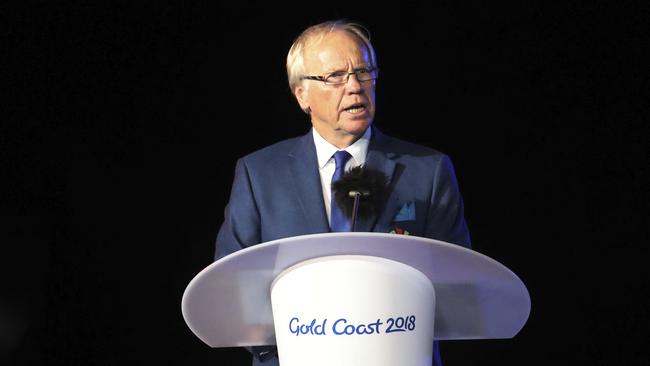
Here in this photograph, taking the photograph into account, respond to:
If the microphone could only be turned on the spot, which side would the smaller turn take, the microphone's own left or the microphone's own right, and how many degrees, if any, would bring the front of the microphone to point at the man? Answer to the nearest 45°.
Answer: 0° — it already faces them

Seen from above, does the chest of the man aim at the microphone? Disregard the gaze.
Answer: yes

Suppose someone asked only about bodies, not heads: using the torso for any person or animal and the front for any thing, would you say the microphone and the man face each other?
yes

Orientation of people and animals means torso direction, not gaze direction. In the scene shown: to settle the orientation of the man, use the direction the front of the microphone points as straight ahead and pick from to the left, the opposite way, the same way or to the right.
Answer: the opposite way

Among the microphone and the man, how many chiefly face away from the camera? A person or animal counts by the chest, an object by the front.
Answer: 1

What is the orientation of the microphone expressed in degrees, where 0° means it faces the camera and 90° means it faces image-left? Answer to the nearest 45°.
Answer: approximately 180°

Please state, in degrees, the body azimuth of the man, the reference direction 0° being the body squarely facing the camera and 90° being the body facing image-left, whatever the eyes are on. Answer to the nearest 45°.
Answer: approximately 0°

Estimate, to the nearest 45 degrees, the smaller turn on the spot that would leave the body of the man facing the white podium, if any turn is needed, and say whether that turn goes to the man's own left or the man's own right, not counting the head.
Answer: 0° — they already face it
